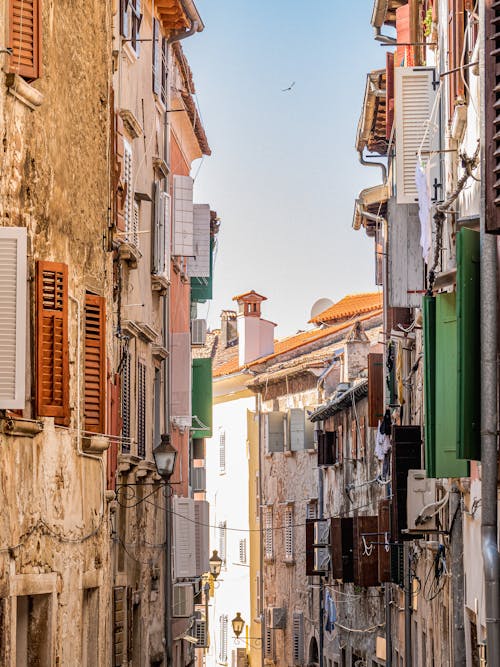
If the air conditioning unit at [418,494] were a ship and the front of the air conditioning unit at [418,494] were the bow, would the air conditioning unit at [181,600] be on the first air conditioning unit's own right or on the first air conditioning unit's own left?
on the first air conditioning unit's own right

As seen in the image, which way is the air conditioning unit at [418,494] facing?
to the viewer's left

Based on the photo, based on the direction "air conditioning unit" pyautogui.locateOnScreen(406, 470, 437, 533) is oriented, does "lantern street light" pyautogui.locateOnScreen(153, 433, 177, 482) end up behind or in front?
in front

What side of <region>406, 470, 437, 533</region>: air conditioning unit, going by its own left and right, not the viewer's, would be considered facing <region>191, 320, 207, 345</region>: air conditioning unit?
right

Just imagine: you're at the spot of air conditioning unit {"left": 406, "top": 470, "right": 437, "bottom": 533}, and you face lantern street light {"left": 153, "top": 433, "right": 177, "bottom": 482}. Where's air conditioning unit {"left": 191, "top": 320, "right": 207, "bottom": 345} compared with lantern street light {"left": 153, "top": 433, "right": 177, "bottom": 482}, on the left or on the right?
right

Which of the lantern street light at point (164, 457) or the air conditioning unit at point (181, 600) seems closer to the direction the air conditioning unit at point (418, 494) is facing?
the lantern street light
